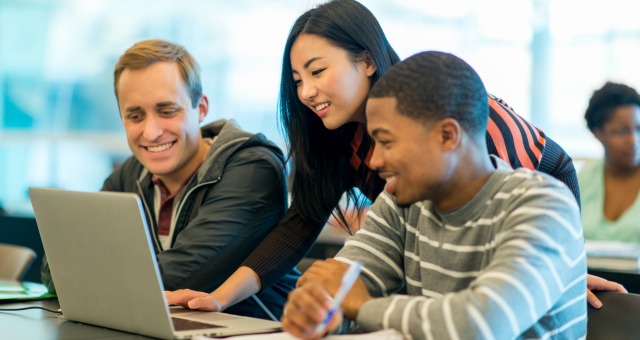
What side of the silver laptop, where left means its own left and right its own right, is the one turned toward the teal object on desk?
left

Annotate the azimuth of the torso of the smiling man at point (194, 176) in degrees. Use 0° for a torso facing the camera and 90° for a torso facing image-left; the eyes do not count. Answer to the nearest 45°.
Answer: approximately 45°

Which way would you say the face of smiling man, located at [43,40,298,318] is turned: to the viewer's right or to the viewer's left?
to the viewer's left

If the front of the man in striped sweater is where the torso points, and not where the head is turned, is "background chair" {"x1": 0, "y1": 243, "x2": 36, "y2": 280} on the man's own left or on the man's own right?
on the man's own right

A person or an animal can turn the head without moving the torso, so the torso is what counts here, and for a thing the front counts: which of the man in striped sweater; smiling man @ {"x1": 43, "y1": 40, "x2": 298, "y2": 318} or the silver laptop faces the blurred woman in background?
the silver laptop

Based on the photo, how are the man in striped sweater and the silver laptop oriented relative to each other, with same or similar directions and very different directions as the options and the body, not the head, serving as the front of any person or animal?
very different directions

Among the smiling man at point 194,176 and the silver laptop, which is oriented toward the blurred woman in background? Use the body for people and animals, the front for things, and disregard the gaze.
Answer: the silver laptop

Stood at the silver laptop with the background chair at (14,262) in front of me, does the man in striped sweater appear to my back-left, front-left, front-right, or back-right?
back-right

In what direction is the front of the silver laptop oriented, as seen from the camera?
facing away from the viewer and to the right of the viewer
